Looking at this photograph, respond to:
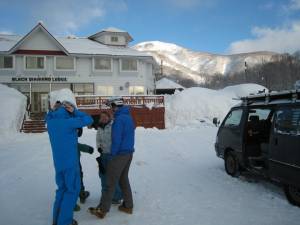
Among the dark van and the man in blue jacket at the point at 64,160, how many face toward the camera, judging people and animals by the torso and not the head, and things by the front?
0

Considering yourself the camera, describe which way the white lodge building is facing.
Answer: facing the viewer

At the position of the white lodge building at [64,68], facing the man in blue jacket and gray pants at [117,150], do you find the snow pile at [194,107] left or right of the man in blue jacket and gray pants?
left

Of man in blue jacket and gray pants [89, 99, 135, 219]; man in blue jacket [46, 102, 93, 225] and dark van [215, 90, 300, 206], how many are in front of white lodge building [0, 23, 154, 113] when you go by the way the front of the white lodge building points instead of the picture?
3

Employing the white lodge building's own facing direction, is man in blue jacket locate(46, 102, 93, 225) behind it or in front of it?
in front

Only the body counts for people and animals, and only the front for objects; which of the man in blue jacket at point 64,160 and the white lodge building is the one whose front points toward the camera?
the white lodge building

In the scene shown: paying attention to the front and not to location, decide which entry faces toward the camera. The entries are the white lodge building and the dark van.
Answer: the white lodge building

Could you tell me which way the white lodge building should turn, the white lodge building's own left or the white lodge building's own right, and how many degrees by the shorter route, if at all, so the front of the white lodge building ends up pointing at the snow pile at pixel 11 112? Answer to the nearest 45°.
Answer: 0° — it already faces it

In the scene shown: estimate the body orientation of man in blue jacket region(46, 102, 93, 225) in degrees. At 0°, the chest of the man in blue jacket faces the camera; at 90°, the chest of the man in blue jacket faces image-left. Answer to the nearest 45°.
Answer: approximately 225°

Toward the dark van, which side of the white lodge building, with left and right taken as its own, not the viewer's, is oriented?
front

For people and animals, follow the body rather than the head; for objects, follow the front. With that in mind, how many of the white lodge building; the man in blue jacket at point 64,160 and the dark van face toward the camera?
1

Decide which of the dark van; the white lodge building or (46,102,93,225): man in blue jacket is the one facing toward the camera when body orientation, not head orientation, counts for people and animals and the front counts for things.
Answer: the white lodge building

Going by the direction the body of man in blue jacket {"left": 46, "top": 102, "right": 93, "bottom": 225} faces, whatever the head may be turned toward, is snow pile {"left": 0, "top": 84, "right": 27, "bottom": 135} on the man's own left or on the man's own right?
on the man's own left

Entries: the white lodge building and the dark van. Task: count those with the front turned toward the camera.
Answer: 1
